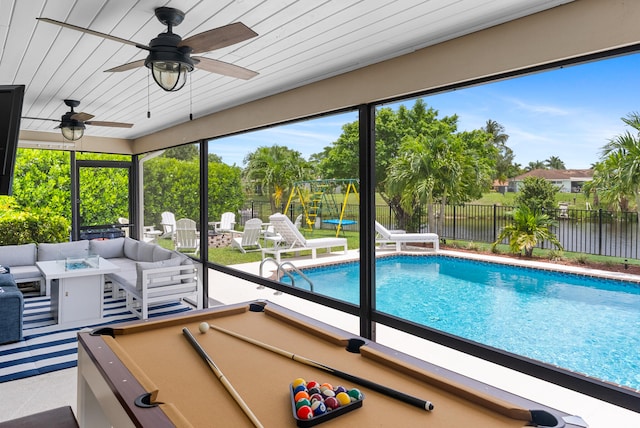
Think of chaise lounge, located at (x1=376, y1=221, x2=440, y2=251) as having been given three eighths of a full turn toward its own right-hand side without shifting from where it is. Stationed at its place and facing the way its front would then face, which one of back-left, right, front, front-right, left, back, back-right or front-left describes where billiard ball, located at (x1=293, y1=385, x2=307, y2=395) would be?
front-left

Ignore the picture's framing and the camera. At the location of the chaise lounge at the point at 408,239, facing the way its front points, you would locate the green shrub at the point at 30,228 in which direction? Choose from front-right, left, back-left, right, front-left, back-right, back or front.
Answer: back-right

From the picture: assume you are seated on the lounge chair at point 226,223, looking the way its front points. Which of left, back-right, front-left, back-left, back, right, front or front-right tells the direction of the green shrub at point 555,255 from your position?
left

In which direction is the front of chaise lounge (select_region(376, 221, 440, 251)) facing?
to the viewer's right

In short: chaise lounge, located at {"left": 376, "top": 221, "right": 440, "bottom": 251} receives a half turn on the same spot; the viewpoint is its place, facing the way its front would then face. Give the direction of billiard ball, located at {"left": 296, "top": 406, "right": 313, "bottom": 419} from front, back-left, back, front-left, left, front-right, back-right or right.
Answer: left

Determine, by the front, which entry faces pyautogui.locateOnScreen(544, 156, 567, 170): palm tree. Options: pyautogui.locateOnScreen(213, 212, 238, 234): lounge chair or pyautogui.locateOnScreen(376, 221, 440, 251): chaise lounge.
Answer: the chaise lounge

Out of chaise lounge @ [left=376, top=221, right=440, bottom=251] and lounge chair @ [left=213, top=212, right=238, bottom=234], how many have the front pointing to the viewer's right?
1

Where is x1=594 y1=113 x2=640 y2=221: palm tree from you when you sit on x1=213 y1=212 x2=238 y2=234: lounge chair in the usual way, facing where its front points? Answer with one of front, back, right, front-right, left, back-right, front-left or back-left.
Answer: left

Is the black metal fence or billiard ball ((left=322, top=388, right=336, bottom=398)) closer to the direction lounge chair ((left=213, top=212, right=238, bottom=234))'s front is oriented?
the billiard ball

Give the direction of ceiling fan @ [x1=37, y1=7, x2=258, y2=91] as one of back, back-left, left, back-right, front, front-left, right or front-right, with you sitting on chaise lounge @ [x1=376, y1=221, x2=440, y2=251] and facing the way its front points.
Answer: right

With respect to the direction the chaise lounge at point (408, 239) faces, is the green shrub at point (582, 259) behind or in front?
in front

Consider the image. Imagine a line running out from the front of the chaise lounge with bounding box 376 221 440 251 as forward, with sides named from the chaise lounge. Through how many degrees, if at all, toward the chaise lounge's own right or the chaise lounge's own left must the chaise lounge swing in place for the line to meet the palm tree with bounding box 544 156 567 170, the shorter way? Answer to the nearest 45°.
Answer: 0° — it already faces it

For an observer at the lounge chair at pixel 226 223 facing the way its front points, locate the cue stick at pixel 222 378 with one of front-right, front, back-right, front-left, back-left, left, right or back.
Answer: front-left

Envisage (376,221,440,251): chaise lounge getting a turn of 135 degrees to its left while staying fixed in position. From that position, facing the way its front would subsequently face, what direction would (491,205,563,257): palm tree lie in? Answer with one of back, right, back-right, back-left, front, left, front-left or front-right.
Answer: back-right

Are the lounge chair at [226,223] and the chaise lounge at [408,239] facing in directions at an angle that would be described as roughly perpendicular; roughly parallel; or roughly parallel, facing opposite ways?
roughly perpendicular

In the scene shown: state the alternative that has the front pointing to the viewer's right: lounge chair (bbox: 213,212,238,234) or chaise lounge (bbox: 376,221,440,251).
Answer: the chaise lounge
